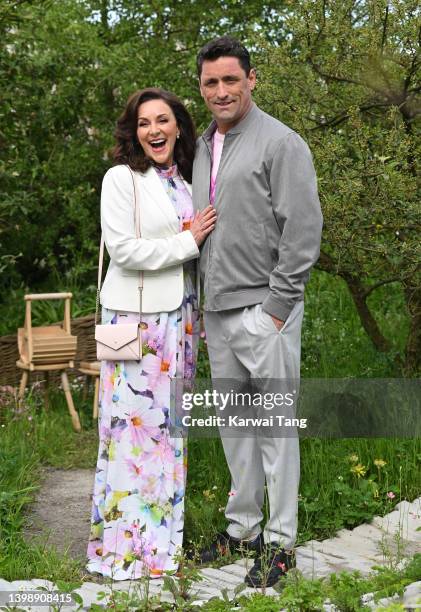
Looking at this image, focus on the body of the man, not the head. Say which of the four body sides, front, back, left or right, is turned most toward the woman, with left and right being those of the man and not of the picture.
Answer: right

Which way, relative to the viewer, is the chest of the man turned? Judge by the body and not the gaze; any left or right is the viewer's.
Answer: facing the viewer and to the left of the viewer

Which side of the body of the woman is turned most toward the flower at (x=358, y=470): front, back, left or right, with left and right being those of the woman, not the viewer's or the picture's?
left

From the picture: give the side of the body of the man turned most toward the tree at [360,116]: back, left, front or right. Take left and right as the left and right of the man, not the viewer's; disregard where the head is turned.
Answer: back

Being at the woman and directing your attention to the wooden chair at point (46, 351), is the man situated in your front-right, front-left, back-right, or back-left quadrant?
back-right

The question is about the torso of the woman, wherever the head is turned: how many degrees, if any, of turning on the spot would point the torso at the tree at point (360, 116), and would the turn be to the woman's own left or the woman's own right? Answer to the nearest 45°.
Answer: approximately 90° to the woman's own left

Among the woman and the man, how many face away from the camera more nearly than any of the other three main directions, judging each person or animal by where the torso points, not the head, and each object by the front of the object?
0

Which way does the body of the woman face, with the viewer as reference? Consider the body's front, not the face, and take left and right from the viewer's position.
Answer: facing the viewer and to the right of the viewer

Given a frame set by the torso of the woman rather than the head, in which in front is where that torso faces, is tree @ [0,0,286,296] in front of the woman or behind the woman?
behind
